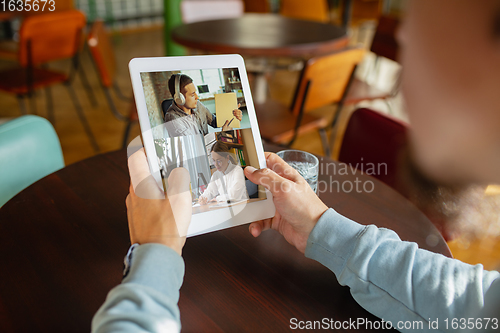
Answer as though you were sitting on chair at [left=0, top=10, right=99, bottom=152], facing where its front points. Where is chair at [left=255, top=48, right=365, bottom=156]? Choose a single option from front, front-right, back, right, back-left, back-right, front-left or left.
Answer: back

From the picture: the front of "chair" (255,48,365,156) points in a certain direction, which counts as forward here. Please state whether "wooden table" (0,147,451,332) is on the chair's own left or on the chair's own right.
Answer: on the chair's own left

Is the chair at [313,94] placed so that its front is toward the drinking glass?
no

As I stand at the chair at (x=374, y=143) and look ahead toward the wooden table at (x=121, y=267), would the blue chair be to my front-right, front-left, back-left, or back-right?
front-right

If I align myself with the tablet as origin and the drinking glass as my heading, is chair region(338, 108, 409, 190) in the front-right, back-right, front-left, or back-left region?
front-left

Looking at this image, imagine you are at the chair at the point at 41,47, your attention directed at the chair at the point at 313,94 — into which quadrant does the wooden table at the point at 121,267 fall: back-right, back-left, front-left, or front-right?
front-right

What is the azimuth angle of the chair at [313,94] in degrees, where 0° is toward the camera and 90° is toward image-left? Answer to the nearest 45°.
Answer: approximately 135°

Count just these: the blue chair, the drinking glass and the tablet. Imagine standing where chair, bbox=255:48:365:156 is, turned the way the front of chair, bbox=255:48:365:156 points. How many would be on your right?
0
